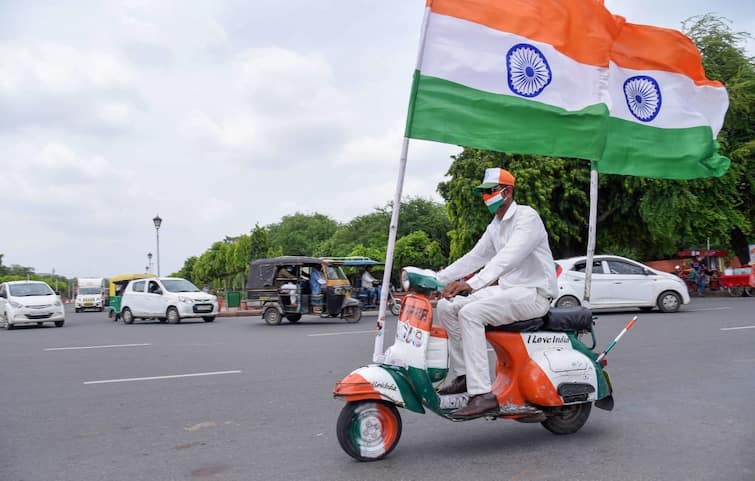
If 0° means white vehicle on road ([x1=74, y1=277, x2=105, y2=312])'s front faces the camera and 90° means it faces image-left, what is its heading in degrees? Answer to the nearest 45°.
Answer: approximately 0°

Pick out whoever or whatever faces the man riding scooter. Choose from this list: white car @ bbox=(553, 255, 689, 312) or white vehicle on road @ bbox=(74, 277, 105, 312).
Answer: the white vehicle on road

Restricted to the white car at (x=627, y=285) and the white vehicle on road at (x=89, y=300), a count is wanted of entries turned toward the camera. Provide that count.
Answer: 1

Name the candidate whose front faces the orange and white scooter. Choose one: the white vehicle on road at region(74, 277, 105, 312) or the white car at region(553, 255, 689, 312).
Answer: the white vehicle on road

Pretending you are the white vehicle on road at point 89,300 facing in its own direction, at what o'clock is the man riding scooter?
The man riding scooter is roughly at 12 o'clock from the white vehicle on road.

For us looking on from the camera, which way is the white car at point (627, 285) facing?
facing to the right of the viewer

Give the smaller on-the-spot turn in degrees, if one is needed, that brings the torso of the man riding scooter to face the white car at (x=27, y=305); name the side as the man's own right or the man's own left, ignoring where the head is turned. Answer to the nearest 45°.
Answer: approximately 90° to the man's own right

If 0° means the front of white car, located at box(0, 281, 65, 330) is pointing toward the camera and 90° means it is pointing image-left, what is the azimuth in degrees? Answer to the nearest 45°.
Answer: approximately 315°
